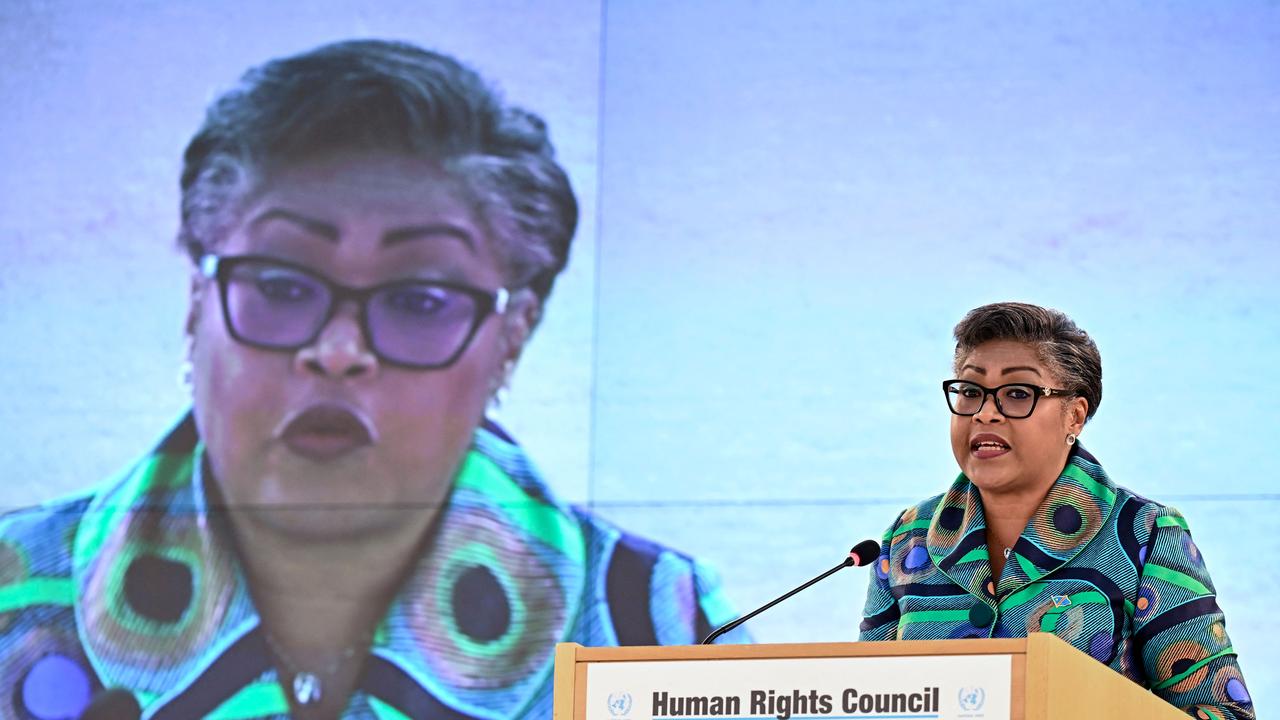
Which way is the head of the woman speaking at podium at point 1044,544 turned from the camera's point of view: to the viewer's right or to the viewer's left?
to the viewer's left

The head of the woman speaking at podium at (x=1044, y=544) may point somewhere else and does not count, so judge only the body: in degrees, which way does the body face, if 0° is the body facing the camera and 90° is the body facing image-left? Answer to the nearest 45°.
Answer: approximately 45°
